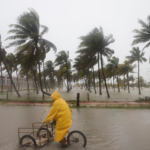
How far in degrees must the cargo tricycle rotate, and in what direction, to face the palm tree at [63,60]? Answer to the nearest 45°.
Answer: approximately 90° to its right

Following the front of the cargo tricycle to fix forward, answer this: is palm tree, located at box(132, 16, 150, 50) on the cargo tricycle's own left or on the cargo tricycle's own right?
on the cargo tricycle's own right

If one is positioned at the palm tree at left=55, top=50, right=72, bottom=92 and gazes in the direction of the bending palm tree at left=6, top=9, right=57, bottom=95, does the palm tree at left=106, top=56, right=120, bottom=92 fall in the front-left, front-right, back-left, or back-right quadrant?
back-left

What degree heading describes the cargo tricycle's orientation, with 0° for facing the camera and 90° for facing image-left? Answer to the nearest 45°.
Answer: approximately 90°

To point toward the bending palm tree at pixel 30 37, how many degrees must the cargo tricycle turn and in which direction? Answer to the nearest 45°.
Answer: approximately 90° to its right

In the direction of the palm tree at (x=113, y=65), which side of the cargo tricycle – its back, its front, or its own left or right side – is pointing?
right

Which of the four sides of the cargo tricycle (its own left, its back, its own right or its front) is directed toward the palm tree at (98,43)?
right
